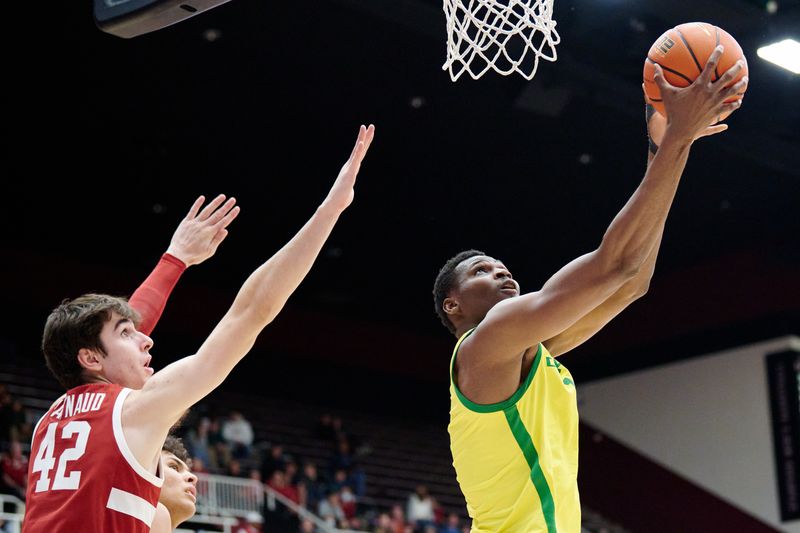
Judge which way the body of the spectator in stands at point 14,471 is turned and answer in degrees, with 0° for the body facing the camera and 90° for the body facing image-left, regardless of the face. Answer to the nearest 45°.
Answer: approximately 0°

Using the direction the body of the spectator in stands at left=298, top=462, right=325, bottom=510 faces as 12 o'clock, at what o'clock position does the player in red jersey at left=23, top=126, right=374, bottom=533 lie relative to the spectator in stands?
The player in red jersey is roughly at 12 o'clock from the spectator in stands.

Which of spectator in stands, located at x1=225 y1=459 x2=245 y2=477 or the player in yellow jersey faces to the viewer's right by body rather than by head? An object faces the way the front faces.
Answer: the player in yellow jersey

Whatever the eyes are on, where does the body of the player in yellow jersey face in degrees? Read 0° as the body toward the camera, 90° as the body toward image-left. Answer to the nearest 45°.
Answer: approximately 270°

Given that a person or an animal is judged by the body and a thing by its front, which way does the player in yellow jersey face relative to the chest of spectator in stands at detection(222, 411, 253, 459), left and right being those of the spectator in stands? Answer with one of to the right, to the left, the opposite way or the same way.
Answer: to the left

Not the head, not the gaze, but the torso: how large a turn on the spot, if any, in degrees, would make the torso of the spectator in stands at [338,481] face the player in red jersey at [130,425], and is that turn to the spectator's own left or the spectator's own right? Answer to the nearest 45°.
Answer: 0° — they already face them
